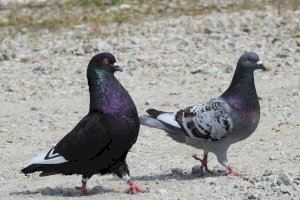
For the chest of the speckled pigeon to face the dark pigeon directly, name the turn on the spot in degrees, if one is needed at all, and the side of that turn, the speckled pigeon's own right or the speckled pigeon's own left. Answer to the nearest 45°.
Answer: approximately 135° to the speckled pigeon's own right

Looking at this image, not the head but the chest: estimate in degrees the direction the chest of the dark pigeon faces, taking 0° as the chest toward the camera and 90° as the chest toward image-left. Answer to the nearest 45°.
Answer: approximately 270°

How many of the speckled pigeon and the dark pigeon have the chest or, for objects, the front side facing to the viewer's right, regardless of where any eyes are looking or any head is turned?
2

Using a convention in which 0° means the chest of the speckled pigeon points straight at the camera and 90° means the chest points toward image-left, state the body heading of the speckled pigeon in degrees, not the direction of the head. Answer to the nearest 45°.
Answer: approximately 270°

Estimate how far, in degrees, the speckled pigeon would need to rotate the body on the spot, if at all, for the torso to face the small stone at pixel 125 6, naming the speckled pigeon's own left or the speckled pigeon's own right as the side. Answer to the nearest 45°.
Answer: approximately 90° to the speckled pigeon's own left
